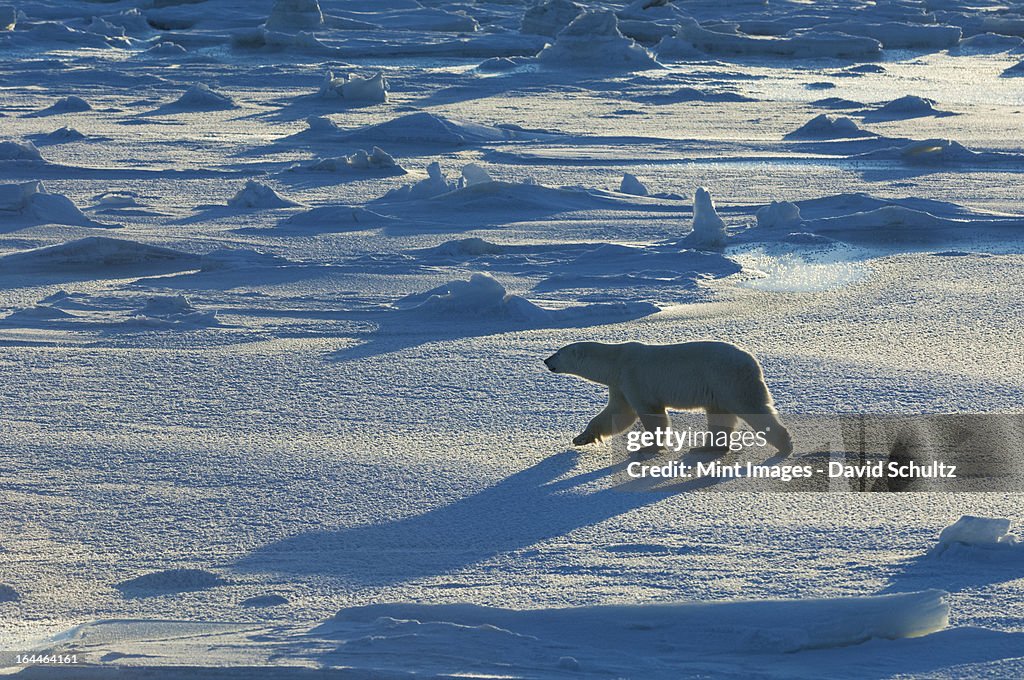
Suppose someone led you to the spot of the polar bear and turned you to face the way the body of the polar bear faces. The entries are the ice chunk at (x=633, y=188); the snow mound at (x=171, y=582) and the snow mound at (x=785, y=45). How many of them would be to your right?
2

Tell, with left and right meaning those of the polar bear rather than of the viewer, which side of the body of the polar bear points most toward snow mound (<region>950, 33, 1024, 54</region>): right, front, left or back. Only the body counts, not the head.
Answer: right

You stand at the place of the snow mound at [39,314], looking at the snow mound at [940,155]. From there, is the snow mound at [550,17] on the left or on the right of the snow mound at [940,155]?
left

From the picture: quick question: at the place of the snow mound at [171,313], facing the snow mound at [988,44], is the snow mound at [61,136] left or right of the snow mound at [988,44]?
left

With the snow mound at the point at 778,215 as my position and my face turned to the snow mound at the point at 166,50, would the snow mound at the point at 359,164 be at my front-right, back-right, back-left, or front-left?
front-left

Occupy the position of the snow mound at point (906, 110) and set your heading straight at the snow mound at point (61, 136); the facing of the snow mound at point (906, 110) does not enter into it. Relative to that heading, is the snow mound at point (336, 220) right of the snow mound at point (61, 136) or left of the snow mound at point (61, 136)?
left

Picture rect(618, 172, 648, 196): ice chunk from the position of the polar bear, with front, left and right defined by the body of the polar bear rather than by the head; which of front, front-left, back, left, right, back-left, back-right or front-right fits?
right

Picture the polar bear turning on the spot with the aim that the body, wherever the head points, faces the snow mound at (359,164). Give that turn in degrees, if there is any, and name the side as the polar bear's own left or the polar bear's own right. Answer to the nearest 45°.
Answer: approximately 90° to the polar bear's own right

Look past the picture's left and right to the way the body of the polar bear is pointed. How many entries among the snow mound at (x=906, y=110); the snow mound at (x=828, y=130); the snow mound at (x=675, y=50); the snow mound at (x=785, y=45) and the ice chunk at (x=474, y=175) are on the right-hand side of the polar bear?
5

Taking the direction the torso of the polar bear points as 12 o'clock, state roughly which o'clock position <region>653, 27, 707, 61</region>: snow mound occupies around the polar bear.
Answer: The snow mound is roughly at 3 o'clock from the polar bear.

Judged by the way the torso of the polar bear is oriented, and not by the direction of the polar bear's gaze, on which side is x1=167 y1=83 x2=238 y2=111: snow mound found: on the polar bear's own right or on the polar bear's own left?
on the polar bear's own right

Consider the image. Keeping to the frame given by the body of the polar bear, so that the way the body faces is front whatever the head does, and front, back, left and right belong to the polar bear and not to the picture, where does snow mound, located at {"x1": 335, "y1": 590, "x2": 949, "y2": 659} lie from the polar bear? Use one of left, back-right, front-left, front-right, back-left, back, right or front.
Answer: left

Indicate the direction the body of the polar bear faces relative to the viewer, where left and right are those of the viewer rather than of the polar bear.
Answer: facing to the left of the viewer

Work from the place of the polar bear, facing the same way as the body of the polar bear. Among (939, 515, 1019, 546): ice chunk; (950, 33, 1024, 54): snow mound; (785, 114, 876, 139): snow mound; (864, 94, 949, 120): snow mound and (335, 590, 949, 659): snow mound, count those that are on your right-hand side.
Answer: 3

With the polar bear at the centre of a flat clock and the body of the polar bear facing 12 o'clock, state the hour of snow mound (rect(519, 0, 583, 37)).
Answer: The snow mound is roughly at 3 o'clock from the polar bear.

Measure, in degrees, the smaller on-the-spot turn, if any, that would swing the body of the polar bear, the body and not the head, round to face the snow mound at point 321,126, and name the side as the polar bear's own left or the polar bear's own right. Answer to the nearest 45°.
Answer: approximately 90° to the polar bear's own right

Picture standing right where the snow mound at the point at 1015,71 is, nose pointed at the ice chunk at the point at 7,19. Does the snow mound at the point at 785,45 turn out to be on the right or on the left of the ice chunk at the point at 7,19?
right
